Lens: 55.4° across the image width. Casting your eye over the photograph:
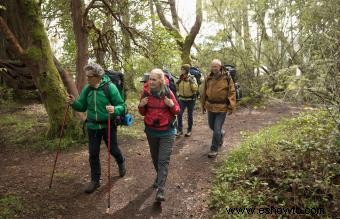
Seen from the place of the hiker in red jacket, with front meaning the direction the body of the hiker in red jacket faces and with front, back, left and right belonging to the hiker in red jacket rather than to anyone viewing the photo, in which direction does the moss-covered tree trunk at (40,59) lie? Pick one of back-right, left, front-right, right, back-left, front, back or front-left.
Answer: back-right

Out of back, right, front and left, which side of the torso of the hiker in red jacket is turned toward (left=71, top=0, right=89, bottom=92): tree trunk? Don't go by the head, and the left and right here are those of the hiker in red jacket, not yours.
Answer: back

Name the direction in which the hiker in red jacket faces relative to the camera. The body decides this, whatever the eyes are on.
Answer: toward the camera

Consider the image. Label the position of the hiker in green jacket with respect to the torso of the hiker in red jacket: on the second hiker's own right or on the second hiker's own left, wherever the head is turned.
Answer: on the second hiker's own right

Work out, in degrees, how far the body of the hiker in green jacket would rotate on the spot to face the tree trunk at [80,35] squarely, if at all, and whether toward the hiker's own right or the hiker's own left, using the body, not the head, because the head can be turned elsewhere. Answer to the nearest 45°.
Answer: approximately 135° to the hiker's own right

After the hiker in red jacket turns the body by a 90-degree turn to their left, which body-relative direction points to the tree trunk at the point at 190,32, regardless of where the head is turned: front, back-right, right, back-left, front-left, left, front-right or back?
left

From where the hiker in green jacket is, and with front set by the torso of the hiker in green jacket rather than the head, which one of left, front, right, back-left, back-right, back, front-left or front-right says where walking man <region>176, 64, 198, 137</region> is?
back

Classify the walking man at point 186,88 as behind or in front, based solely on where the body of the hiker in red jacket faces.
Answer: behind

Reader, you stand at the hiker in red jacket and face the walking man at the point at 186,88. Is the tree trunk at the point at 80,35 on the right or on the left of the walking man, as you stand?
left

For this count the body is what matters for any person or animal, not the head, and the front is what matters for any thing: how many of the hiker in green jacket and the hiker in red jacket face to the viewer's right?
0

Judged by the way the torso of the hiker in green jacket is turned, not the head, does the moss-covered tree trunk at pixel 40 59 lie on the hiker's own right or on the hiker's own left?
on the hiker's own right

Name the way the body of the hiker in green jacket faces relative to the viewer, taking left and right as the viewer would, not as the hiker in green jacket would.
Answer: facing the viewer and to the left of the viewer
